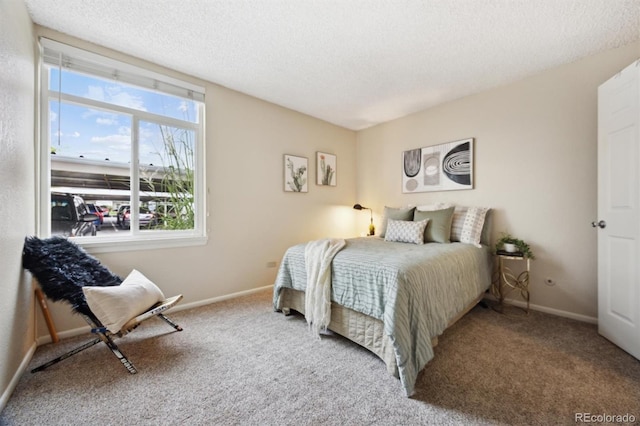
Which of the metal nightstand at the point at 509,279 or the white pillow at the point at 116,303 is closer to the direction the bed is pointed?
the white pillow

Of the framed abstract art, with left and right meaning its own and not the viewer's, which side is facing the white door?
left

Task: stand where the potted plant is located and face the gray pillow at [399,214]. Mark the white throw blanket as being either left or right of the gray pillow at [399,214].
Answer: left

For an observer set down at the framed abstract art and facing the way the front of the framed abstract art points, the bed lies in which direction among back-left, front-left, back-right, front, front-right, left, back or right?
front-left

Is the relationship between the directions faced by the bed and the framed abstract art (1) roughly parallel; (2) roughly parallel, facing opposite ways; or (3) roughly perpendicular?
roughly parallel

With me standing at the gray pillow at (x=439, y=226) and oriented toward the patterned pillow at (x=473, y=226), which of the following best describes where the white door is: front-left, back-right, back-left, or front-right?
front-right

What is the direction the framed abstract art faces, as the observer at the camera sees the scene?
facing the viewer and to the left of the viewer

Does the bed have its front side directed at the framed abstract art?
no

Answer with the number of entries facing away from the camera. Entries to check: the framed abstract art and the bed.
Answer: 0

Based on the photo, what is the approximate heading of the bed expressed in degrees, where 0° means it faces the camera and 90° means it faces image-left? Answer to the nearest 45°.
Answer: approximately 45°
